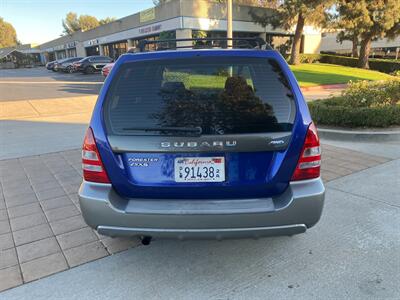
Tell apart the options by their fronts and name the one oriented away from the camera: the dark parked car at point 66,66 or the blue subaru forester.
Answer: the blue subaru forester

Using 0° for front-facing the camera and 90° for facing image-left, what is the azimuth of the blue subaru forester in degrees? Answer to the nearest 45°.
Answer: approximately 180°

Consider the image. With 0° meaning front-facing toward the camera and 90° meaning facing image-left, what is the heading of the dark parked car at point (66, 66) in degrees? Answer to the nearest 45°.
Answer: approximately 45°

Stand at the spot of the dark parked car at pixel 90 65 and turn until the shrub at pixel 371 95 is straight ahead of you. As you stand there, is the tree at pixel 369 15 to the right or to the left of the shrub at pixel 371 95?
left

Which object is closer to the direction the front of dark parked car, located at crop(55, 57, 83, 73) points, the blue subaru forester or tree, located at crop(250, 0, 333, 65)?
the blue subaru forester

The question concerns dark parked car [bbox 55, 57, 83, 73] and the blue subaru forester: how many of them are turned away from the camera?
1

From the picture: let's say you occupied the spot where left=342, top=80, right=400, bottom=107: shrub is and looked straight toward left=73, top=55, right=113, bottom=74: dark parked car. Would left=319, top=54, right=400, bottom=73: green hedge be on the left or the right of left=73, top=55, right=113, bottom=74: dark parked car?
right

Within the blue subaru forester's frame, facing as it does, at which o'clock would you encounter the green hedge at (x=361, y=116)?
The green hedge is roughly at 1 o'clock from the blue subaru forester.
